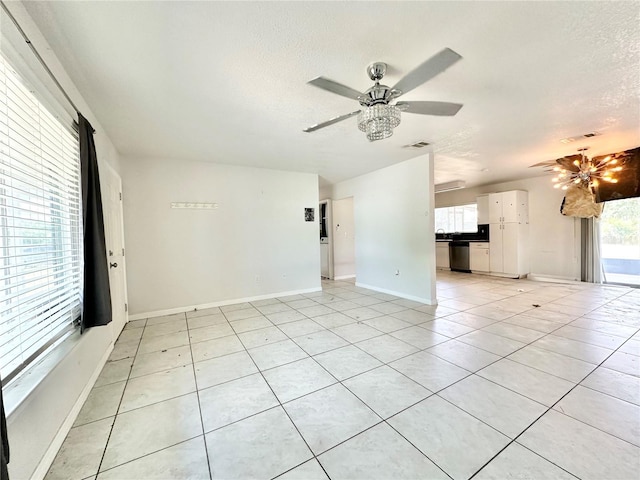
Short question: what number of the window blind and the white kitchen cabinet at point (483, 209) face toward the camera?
1

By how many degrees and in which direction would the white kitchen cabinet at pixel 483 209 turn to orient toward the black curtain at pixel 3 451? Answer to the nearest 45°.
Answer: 0° — it already faces it

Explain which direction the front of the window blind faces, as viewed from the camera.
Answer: facing to the right of the viewer

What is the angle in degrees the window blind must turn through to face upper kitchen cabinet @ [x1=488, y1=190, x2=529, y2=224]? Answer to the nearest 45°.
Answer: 0° — it already faces it

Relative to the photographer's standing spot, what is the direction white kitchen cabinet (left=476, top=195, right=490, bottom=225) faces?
facing the viewer

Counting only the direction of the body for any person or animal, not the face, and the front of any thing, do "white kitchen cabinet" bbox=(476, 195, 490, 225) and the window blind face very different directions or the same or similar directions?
very different directions

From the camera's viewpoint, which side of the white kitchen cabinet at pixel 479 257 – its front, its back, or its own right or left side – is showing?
front

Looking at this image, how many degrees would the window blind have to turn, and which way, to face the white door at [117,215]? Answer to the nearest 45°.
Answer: approximately 90° to its left

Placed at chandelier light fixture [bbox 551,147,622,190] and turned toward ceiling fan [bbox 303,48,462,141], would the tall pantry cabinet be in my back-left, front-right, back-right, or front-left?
back-right

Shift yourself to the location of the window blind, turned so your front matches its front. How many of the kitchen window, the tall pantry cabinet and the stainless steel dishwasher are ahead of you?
3

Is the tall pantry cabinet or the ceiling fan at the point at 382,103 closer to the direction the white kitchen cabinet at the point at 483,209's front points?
the ceiling fan

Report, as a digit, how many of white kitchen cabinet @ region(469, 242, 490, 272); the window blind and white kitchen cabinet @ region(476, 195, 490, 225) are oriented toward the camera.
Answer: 2

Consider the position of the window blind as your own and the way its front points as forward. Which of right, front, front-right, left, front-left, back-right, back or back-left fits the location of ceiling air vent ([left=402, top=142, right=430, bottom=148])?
front

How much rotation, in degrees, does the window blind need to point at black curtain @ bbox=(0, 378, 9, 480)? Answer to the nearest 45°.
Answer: approximately 90° to its right

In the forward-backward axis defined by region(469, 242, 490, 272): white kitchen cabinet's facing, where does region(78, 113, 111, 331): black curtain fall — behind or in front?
in front
